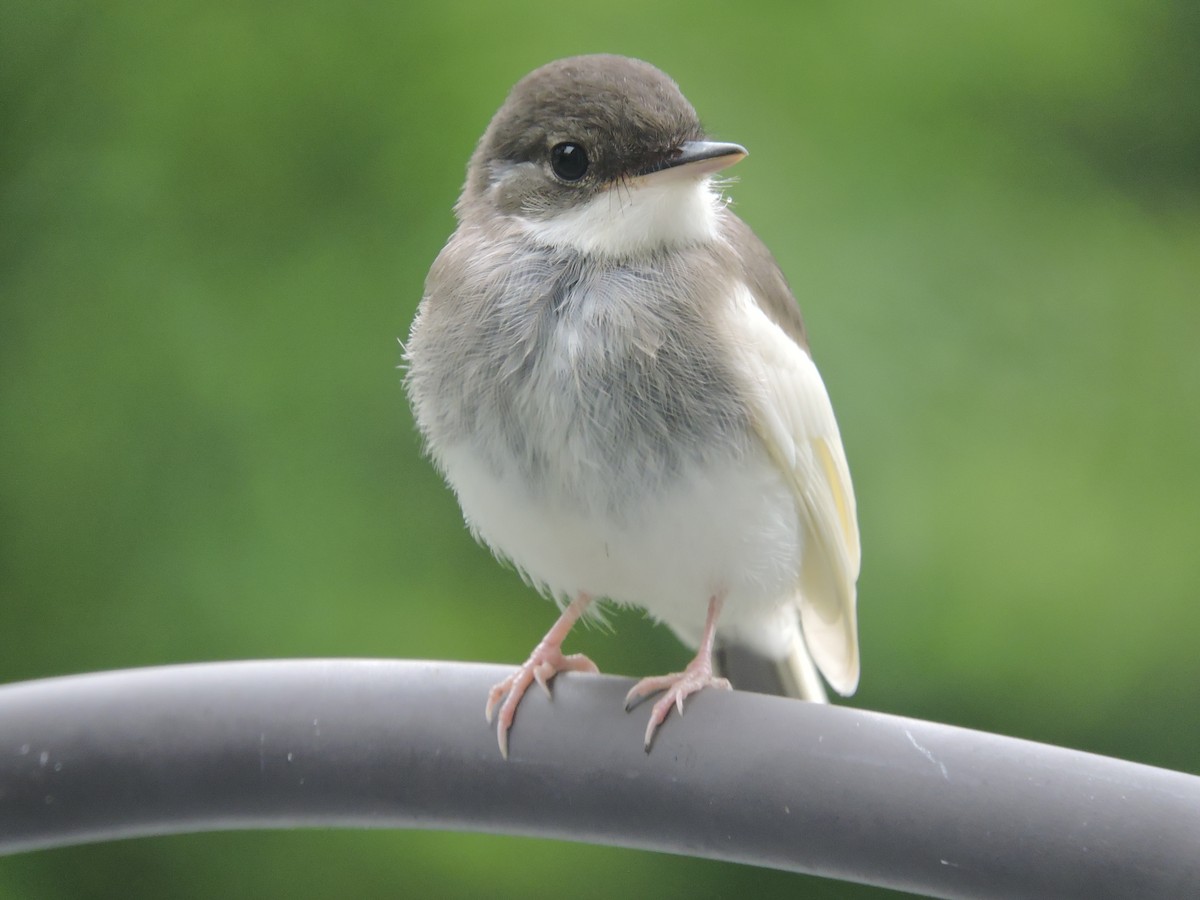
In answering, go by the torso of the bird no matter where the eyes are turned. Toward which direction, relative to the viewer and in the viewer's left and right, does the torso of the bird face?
facing the viewer and to the left of the viewer
